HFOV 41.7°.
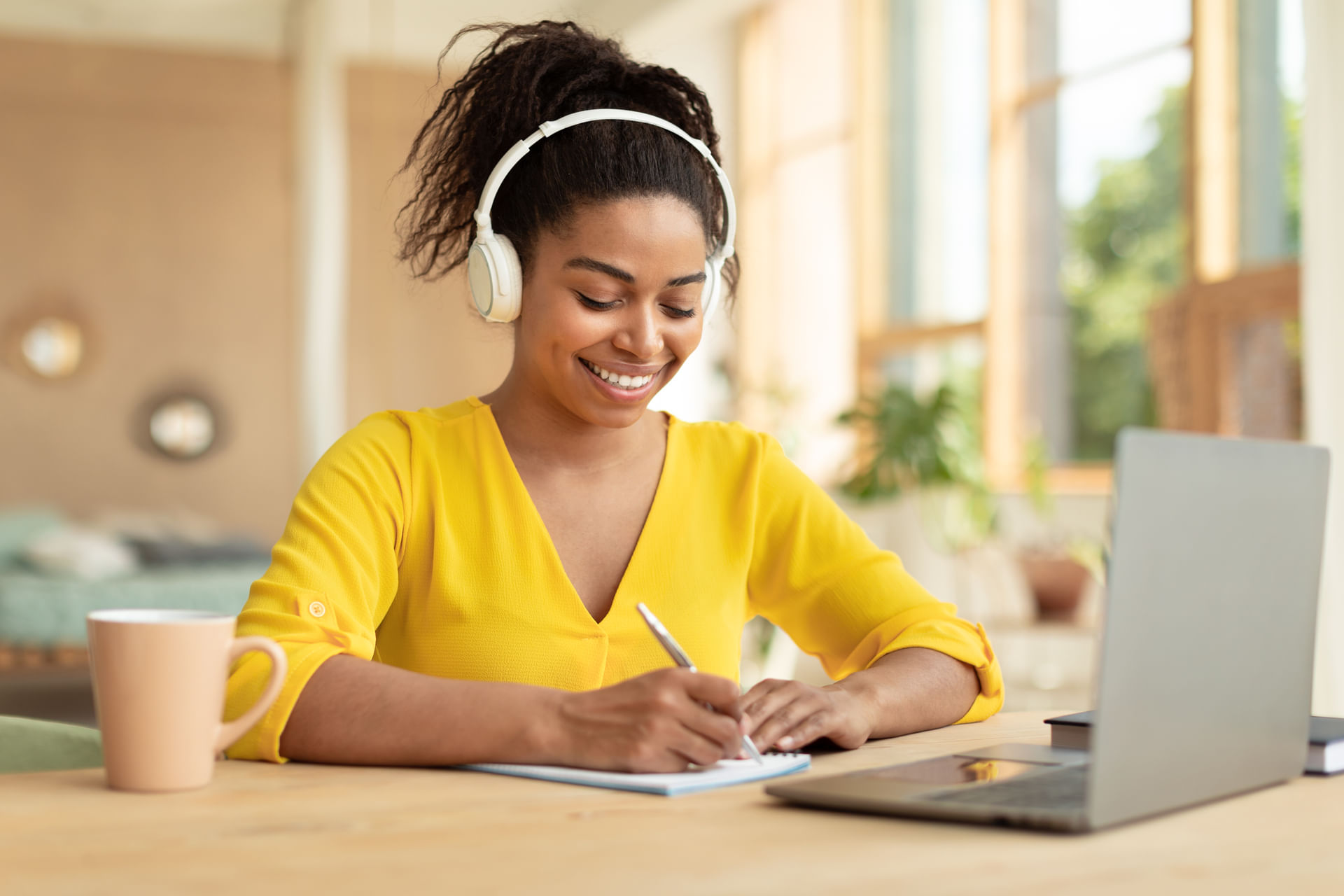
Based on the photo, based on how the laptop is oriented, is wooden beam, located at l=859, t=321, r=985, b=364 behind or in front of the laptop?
in front

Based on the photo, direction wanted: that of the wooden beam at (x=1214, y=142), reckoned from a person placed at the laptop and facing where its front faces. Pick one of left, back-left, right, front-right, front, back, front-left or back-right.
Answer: front-right

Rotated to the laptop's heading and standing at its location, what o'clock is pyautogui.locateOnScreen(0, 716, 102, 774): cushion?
The cushion is roughly at 11 o'clock from the laptop.

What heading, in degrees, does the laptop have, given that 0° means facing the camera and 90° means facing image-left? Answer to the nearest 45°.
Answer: approximately 135°

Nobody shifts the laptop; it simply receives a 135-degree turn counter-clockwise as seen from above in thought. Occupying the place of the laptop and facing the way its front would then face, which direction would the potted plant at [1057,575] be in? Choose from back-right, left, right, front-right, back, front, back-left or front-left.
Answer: back

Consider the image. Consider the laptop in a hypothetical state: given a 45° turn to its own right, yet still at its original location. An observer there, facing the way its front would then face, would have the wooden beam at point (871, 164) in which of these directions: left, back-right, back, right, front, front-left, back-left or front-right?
front

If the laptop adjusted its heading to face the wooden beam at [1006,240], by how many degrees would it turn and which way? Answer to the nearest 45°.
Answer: approximately 45° to its right

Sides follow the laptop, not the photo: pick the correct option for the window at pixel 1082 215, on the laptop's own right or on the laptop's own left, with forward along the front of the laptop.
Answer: on the laptop's own right

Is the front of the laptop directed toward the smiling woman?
yes
